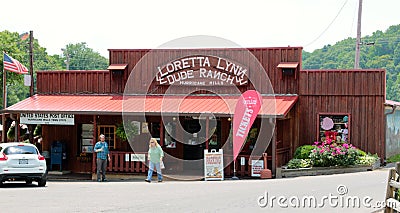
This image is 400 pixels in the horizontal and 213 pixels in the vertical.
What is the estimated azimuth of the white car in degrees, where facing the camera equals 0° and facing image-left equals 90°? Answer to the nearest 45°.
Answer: approximately 180°

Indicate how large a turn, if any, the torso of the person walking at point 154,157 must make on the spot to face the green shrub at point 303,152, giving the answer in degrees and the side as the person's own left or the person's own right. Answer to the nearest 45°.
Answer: approximately 135° to the person's own left

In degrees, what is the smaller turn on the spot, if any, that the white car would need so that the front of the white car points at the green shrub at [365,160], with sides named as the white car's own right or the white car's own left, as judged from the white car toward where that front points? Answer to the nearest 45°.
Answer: approximately 90° to the white car's own right

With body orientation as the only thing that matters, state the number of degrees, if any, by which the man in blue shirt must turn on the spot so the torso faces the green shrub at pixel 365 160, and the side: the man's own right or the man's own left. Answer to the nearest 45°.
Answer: approximately 90° to the man's own left

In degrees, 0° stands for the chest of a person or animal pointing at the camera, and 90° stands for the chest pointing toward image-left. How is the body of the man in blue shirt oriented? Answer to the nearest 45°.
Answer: approximately 0°

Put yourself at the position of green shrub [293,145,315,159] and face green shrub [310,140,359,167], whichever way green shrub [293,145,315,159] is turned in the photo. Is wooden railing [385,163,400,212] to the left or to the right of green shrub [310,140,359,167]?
right

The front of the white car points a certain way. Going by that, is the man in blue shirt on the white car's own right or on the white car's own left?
on the white car's own right

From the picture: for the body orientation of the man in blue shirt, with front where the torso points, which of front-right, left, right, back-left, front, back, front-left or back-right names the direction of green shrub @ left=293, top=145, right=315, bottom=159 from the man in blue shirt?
left

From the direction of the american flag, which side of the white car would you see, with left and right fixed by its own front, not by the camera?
front

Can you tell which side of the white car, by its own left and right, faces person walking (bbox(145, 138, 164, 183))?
right

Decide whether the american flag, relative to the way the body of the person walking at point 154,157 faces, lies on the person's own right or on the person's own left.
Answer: on the person's own right

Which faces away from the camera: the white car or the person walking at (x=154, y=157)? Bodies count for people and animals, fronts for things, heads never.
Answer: the white car

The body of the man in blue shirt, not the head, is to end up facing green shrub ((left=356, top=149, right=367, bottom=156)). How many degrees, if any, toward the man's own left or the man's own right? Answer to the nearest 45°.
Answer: approximately 90° to the man's own left

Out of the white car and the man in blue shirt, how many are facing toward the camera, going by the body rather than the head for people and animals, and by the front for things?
1
